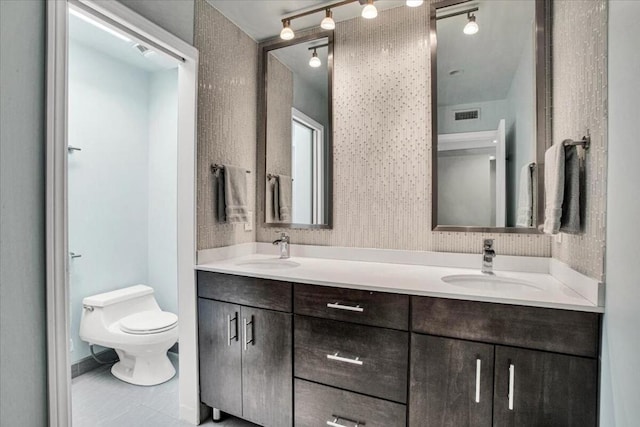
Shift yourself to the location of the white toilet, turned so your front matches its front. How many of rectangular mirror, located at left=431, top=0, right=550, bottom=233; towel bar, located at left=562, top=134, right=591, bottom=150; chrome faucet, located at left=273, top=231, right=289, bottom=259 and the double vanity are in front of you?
4

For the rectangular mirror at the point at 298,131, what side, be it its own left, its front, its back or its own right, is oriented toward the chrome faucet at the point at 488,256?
left

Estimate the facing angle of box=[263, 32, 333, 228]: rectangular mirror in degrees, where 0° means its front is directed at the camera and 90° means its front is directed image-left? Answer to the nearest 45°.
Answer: approximately 45°

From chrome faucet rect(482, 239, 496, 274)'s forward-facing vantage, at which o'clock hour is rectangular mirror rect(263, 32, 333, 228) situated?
The rectangular mirror is roughly at 3 o'clock from the chrome faucet.

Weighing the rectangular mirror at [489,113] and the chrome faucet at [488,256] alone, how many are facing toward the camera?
2

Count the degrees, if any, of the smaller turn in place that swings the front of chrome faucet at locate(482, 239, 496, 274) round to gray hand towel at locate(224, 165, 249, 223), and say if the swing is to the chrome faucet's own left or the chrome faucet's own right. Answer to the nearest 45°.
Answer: approximately 90° to the chrome faucet's own right

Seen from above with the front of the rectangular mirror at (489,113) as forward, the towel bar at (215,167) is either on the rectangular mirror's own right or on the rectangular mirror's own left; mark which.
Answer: on the rectangular mirror's own right

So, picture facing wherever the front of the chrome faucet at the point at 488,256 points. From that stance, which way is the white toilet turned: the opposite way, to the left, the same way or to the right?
to the left

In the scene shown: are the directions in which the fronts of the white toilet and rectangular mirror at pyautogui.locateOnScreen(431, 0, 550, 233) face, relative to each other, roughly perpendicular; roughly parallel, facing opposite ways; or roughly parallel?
roughly perpendicular

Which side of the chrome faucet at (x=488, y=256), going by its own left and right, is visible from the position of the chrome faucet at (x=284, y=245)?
right
